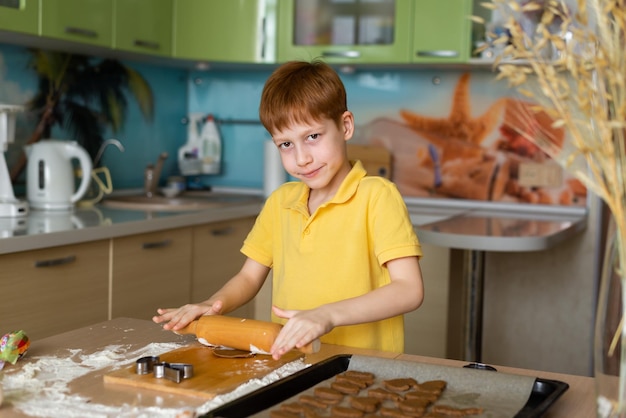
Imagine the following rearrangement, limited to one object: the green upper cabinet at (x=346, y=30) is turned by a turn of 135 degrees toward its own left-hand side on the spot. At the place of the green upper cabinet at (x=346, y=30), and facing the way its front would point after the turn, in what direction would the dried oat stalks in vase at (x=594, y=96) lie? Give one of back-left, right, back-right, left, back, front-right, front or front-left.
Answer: back-right

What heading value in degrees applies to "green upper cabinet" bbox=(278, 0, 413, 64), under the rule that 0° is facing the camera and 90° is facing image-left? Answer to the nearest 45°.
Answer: approximately 0°

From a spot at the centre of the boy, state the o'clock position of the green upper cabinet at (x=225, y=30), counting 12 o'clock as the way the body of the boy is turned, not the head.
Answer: The green upper cabinet is roughly at 4 o'clock from the boy.

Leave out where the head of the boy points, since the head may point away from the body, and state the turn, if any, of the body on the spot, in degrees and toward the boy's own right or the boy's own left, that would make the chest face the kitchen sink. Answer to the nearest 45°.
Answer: approximately 135° to the boy's own right

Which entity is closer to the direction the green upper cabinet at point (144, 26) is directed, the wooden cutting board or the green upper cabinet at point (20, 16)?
the wooden cutting board

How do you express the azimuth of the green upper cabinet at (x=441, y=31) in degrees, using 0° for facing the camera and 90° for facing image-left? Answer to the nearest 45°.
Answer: approximately 0°

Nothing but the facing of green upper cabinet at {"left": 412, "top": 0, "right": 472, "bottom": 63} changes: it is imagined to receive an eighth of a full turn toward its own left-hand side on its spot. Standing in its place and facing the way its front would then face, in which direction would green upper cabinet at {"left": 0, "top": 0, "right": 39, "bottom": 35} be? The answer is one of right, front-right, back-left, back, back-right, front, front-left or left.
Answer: right

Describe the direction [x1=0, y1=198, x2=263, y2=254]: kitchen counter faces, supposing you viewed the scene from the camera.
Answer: facing the viewer and to the right of the viewer

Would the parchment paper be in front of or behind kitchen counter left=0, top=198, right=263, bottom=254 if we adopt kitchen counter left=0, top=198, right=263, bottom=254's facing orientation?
in front

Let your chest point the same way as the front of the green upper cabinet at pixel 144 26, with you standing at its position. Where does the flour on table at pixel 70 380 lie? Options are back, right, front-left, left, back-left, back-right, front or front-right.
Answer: front-right

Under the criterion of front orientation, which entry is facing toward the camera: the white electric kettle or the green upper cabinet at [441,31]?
the green upper cabinet

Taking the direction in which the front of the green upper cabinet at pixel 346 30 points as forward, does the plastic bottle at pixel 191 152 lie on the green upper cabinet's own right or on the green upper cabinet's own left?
on the green upper cabinet's own right

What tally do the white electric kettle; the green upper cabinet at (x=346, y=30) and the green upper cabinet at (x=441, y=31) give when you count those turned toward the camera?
2

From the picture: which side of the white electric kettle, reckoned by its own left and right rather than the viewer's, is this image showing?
left
